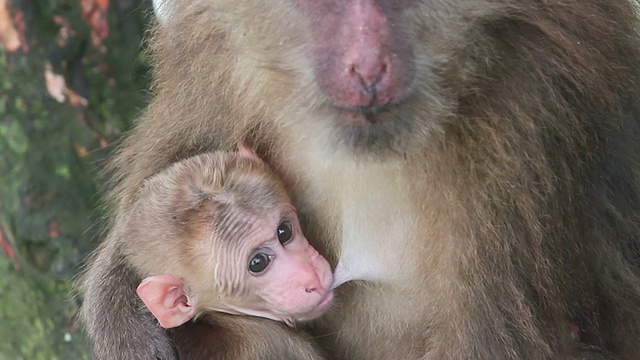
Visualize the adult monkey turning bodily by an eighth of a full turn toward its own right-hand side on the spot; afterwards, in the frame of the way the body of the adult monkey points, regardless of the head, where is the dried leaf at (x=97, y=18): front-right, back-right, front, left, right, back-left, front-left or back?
right

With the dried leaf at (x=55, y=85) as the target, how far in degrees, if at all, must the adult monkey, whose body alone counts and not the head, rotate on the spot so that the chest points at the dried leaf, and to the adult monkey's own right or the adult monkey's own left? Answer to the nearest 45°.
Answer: approximately 135° to the adult monkey's own right

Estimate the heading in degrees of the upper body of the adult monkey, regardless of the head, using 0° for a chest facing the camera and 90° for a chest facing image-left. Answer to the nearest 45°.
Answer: approximately 0°

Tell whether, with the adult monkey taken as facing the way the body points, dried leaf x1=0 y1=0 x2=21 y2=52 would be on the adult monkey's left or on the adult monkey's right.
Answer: on the adult monkey's right
